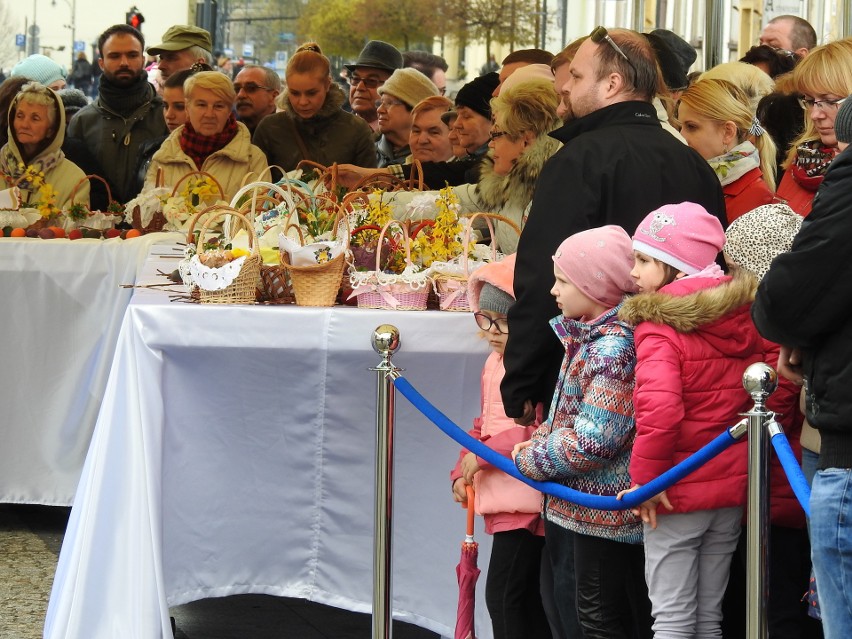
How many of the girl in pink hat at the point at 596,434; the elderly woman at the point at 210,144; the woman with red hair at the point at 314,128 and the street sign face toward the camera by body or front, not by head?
3

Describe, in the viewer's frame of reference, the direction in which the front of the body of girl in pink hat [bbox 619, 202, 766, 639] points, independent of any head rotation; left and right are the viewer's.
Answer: facing away from the viewer and to the left of the viewer

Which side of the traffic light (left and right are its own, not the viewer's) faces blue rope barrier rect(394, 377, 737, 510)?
front

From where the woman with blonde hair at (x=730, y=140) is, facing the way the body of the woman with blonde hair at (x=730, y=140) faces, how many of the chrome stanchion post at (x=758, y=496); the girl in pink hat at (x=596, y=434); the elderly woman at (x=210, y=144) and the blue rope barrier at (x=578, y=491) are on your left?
3

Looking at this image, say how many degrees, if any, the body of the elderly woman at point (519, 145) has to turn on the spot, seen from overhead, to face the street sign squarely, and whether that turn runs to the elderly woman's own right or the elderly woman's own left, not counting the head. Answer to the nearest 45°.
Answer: approximately 90° to the elderly woman's own right

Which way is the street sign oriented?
toward the camera

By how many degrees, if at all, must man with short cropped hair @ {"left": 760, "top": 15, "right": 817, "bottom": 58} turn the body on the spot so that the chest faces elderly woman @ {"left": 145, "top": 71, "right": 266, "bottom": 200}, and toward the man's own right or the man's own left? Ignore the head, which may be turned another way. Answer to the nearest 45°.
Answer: approximately 45° to the man's own right

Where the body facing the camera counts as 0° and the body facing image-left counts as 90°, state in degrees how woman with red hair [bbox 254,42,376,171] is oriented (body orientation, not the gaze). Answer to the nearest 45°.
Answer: approximately 0°

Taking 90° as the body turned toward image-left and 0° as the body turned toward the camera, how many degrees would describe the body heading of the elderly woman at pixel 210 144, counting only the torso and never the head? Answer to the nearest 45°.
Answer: approximately 0°

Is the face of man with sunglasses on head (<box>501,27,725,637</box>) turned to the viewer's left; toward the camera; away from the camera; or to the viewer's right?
to the viewer's left

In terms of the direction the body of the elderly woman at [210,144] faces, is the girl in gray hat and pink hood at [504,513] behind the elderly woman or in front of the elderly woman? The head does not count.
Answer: in front
